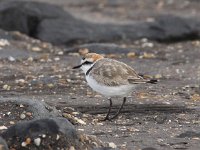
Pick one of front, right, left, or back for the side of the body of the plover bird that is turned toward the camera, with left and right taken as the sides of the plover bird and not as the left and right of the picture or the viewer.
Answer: left

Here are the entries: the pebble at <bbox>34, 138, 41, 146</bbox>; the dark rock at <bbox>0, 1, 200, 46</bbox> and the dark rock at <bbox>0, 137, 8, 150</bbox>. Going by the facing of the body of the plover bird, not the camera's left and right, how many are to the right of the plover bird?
1

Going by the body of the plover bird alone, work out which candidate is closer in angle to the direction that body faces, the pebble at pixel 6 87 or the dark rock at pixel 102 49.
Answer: the pebble

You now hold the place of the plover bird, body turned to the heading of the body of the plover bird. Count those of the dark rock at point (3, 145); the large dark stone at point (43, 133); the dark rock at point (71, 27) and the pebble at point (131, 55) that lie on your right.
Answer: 2

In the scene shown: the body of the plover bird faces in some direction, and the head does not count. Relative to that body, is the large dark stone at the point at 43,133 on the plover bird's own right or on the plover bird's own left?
on the plover bird's own left

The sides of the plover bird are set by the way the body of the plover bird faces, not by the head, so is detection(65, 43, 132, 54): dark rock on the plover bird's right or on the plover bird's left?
on the plover bird's right

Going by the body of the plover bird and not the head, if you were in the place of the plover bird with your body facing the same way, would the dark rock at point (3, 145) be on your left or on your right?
on your left

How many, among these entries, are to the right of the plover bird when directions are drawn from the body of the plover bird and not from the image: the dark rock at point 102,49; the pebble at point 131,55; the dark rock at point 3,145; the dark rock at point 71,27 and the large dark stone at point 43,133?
3
